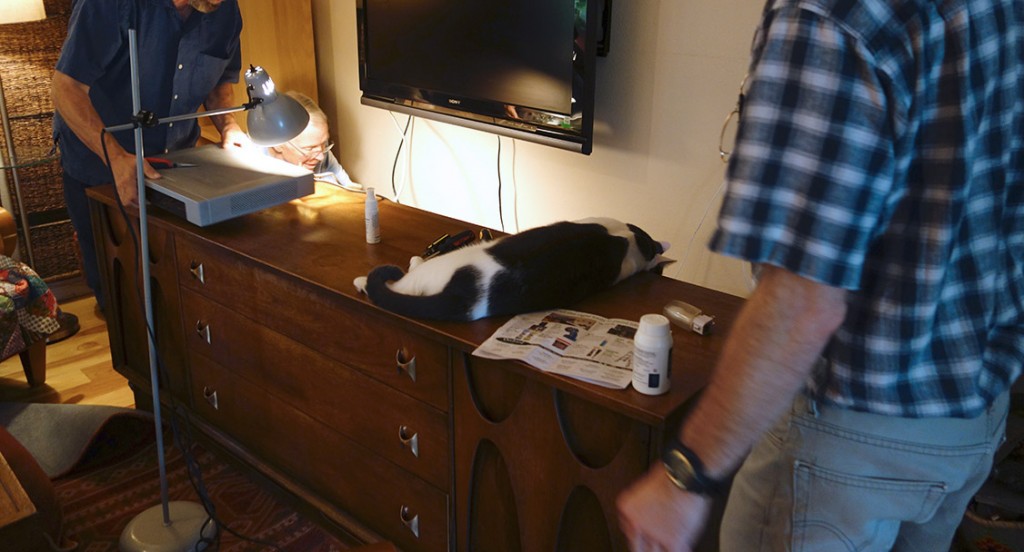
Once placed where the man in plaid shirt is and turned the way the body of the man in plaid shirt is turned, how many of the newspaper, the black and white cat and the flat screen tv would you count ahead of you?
3

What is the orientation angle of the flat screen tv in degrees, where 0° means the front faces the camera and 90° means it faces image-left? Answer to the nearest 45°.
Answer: approximately 45°

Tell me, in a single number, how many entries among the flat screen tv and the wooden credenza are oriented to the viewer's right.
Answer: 0

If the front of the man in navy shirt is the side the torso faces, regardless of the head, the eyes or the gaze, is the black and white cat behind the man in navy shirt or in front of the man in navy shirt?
in front

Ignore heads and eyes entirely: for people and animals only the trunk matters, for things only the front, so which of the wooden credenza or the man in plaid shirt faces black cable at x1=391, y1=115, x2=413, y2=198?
the man in plaid shirt

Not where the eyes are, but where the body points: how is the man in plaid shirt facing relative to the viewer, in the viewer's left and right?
facing away from the viewer and to the left of the viewer

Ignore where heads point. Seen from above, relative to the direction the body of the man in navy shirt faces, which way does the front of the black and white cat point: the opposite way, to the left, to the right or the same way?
to the left

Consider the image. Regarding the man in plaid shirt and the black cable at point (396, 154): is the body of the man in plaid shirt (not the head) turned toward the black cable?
yes

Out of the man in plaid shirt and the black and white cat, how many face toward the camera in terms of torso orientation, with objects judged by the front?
0

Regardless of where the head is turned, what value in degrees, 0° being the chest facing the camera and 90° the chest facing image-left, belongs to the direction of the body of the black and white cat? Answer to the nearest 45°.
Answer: approximately 225°

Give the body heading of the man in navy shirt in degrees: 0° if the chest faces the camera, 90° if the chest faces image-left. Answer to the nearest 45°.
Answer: approximately 315°

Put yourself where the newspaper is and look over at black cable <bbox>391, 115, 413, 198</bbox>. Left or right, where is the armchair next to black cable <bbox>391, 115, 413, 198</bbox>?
left

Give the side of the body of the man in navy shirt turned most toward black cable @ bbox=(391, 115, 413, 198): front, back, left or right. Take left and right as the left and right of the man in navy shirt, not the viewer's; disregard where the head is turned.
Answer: left

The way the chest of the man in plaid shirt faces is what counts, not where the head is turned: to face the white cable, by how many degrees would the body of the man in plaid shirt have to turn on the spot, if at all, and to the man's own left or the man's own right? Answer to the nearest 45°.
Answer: approximately 45° to the man's own right

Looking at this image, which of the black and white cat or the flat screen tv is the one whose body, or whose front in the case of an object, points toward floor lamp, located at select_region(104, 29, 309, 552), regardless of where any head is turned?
the flat screen tv
